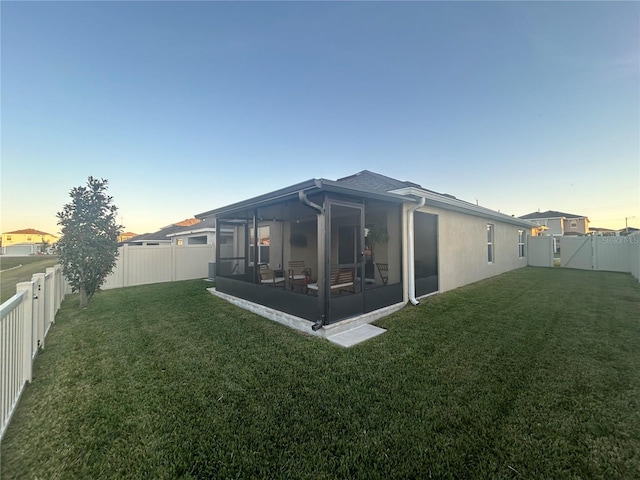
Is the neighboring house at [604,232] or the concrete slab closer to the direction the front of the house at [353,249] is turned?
the neighboring house

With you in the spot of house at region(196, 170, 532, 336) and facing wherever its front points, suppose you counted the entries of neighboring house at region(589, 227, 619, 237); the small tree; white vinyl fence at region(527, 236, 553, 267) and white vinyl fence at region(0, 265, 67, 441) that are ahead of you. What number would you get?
2

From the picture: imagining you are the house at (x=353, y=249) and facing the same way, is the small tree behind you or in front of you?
behind

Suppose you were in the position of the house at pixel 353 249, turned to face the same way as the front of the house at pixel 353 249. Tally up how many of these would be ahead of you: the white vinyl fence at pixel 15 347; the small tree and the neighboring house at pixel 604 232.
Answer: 1

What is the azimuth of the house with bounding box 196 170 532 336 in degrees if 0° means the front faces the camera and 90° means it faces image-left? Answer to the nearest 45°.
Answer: approximately 225°

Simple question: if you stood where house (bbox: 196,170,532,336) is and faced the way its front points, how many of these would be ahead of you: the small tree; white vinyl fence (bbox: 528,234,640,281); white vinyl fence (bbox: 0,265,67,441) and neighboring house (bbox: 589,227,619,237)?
2

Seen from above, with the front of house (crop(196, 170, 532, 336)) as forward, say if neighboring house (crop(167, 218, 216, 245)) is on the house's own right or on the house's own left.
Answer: on the house's own left

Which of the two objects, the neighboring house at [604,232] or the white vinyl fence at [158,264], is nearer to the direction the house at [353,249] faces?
the neighboring house

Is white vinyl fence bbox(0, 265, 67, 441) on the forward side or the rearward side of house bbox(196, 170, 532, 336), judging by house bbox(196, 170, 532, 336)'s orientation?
on the rearward side

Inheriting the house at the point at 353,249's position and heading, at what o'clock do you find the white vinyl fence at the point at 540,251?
The white vinyl fence is roughly at 12 o'clock from the house.
